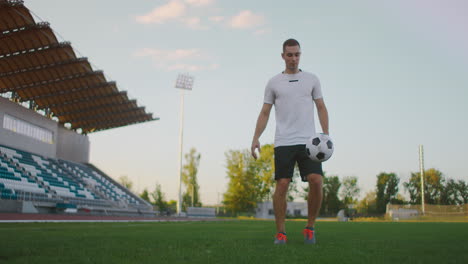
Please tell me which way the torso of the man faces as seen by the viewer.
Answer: toward the camera

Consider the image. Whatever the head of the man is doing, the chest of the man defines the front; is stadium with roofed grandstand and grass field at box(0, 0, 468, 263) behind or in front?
behind
